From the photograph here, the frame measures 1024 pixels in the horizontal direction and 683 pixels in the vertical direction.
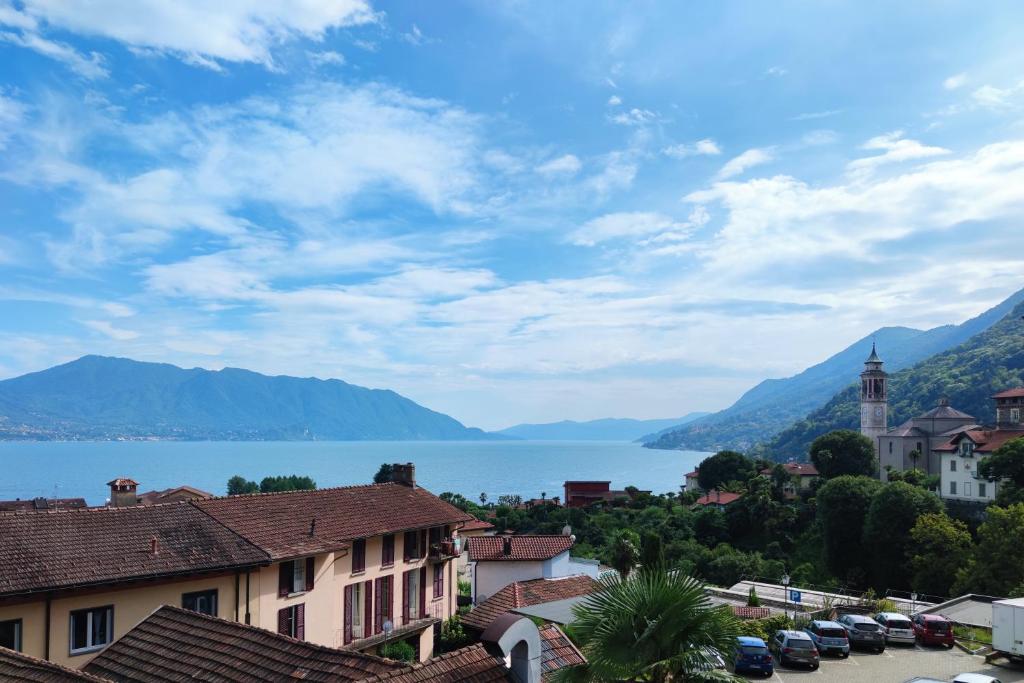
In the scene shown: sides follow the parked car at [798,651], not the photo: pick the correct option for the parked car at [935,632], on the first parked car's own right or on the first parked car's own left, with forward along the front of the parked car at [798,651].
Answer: on the first parked car's own right

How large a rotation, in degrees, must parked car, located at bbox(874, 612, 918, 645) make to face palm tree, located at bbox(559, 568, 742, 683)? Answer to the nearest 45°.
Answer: approximately 135° to its left

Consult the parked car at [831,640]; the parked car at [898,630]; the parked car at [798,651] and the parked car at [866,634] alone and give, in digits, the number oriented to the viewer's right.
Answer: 0

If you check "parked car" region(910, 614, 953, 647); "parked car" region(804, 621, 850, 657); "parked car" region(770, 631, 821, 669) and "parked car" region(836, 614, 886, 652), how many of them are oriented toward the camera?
0

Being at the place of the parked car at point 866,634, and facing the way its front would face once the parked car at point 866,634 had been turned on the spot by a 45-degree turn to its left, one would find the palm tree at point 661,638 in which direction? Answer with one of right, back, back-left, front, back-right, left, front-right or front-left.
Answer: left

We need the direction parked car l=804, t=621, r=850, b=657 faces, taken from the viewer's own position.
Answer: facing away from the viewer and to the left of the viewer

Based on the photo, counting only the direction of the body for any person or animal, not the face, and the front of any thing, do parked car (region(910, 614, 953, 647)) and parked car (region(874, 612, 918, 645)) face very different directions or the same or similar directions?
same or similar directions

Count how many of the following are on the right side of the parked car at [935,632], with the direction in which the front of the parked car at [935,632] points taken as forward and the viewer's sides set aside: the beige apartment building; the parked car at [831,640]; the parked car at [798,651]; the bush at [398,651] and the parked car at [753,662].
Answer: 0

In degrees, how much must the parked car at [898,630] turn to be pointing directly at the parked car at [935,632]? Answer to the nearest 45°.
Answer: approximately 135° to its right

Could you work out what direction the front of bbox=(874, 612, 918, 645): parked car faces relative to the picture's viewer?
facing away from the viewer and to the left of the viewer

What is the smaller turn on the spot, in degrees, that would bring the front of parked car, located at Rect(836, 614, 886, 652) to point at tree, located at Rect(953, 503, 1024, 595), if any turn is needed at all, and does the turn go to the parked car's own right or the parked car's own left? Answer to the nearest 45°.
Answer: approximately 45° to the parked car's own right

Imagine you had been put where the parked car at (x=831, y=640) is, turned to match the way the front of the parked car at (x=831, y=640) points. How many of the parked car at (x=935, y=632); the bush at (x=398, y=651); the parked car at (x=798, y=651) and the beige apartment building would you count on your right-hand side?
1

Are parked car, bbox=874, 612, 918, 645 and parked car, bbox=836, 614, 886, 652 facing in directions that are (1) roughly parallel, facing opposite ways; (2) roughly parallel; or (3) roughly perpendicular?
roughly parallel

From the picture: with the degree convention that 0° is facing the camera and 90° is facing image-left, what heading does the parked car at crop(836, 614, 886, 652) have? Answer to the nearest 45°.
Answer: approximately 135°

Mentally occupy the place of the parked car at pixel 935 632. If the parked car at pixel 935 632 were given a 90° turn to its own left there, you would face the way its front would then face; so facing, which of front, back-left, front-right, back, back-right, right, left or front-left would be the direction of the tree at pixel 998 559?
back-right

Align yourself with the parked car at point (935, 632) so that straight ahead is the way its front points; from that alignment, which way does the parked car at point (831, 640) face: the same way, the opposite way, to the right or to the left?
the same way

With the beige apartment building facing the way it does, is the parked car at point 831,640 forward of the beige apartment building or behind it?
forward
